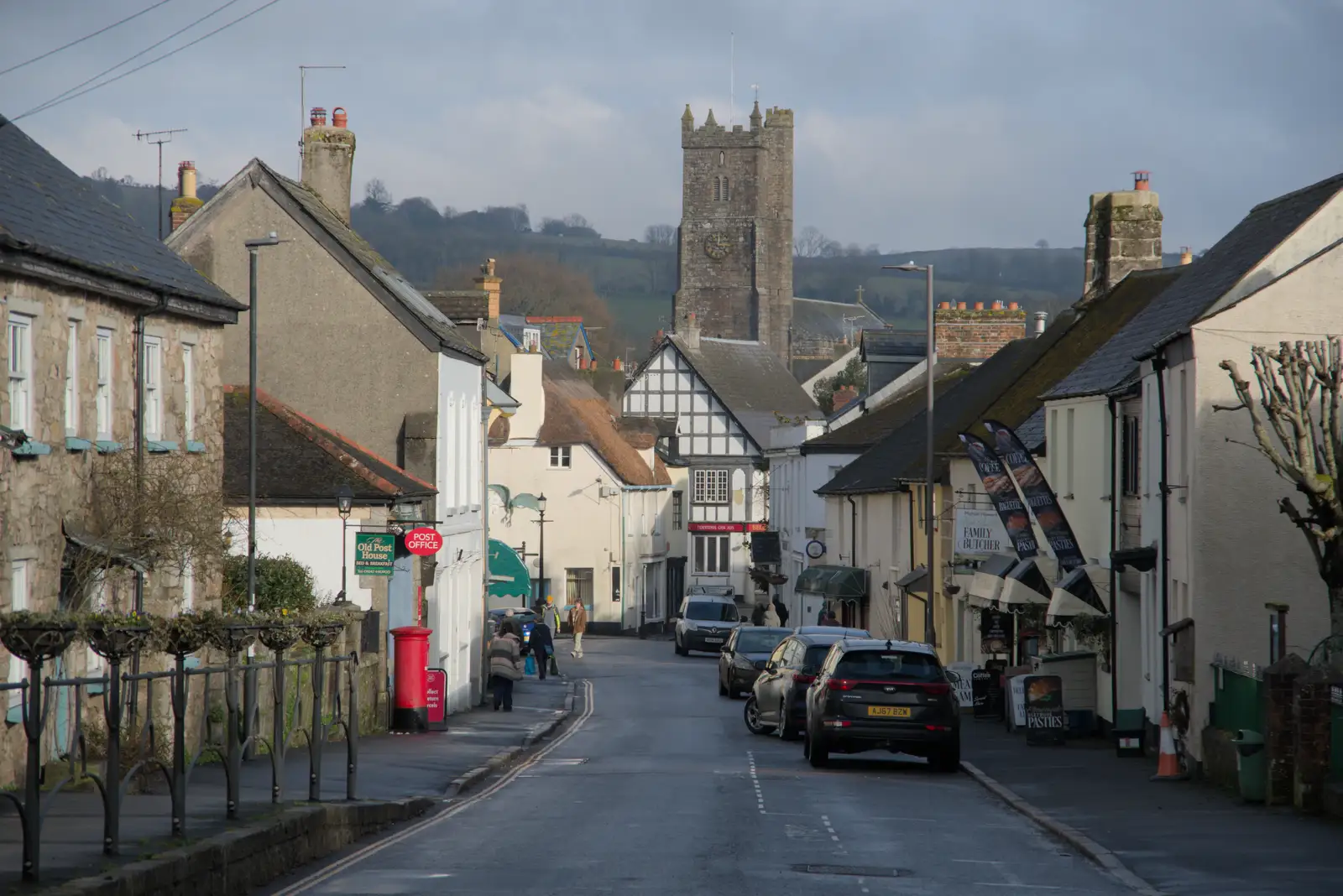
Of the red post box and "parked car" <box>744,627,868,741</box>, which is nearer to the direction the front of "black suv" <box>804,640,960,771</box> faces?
the parked car

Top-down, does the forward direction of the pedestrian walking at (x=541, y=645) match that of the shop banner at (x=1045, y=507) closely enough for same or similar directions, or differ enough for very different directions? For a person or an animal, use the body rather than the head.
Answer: very different directions

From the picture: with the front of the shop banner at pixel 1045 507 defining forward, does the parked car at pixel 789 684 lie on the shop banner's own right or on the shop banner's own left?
on the shop banner's own right

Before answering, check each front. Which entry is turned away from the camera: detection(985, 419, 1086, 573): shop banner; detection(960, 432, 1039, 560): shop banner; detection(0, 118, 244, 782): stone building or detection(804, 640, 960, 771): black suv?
the black suv

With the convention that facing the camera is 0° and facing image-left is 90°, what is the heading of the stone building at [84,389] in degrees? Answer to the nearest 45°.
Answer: approximately 315°

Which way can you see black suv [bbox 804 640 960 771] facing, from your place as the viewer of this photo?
facing away from the viewer

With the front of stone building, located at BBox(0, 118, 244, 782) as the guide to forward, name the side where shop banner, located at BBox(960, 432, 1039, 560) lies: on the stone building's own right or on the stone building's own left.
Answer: on the stone building's own left

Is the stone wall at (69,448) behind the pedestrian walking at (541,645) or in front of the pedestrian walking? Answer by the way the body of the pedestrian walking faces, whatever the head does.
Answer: behind

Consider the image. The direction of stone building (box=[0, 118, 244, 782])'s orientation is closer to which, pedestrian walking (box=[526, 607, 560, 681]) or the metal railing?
the metal railing

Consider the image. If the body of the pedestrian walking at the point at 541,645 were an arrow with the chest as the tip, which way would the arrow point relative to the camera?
away from the camera

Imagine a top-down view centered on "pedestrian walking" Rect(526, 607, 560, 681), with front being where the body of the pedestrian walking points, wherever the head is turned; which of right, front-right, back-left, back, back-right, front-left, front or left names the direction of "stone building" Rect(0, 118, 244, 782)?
back

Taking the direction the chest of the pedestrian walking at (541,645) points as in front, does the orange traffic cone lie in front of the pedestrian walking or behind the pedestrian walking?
behind

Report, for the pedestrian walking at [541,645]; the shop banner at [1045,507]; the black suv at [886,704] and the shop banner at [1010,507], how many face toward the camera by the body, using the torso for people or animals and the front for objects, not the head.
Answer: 2

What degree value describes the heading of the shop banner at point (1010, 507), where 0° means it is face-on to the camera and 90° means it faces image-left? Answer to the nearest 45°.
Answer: approximately 0°
